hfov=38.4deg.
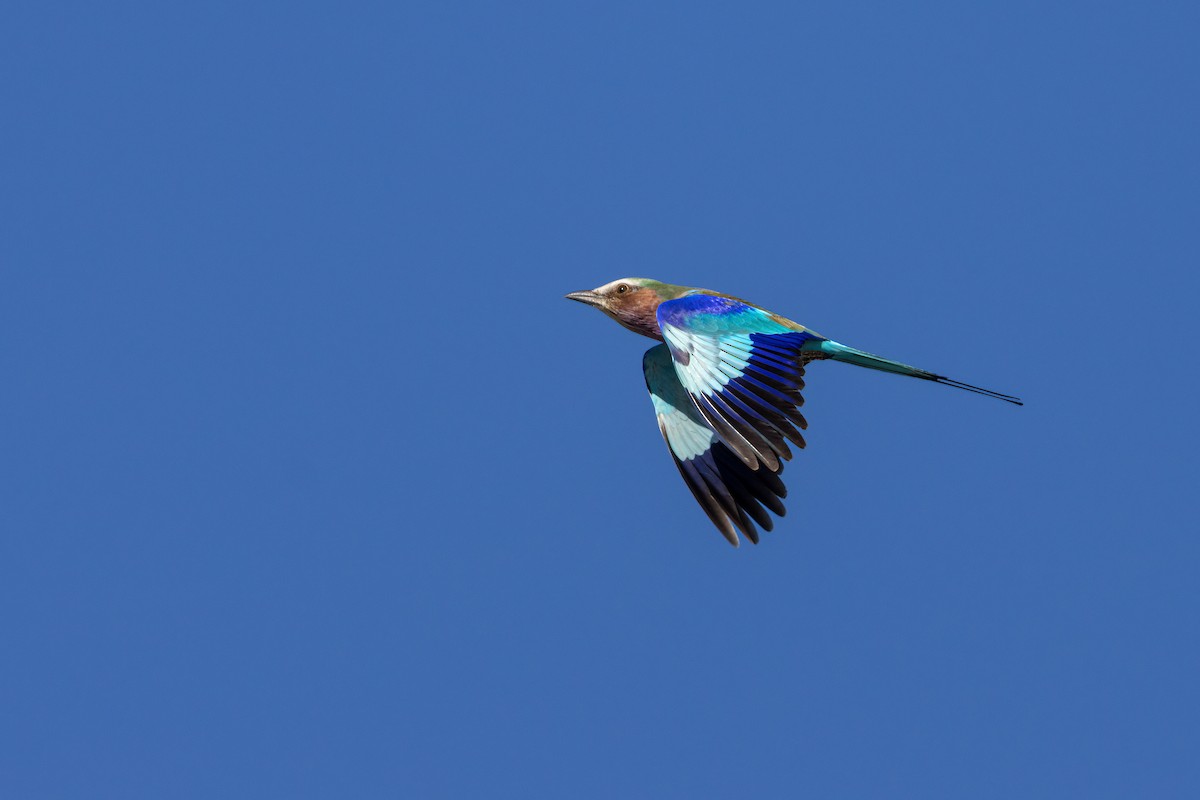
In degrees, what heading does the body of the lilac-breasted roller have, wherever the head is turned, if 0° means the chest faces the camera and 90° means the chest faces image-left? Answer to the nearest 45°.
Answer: approximately 90°
